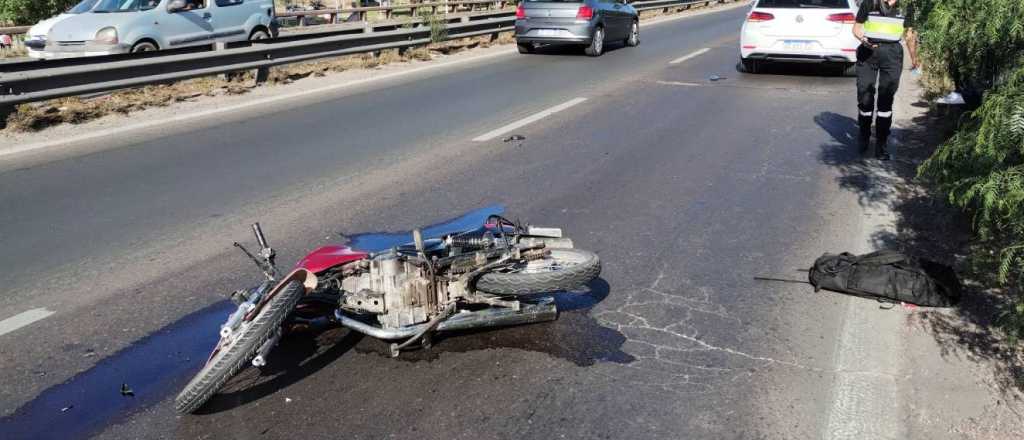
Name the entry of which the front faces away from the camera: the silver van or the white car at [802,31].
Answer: the white car

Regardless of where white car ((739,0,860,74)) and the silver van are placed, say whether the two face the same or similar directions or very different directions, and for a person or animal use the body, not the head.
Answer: very different directions

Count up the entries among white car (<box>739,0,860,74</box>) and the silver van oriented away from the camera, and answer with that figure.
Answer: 1

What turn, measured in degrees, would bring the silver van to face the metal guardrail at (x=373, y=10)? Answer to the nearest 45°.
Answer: approximately 180°

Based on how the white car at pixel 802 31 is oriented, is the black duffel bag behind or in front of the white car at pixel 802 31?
behind

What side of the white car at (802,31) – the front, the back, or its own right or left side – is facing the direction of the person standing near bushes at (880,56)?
back

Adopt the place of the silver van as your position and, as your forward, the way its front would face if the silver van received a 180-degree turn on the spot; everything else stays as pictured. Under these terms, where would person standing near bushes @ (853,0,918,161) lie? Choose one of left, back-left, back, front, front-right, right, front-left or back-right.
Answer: right

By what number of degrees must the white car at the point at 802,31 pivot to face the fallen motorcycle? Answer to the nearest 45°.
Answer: approximately 180°

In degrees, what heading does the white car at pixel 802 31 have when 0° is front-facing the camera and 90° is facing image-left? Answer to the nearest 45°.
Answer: approximately 180°

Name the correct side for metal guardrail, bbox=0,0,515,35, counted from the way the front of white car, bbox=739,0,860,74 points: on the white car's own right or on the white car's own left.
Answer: on the white car's own left

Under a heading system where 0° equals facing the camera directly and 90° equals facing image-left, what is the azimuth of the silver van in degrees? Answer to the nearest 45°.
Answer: approximately 45°

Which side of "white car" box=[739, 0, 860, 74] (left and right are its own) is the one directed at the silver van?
left
